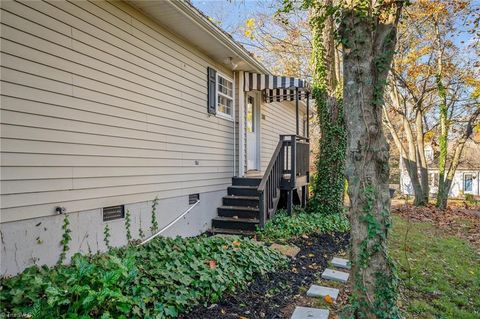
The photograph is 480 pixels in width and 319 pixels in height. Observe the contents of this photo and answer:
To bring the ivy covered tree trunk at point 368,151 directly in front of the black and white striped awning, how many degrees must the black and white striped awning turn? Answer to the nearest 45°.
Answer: approximately 45° to its right

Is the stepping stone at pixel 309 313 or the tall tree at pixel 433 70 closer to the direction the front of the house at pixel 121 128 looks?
the stepping stone

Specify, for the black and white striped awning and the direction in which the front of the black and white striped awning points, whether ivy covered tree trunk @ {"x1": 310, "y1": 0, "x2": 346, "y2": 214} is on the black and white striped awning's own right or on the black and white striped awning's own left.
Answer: on the black and white striped awning's own left

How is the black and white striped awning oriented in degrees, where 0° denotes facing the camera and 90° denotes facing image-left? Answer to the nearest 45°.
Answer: approximately 315°

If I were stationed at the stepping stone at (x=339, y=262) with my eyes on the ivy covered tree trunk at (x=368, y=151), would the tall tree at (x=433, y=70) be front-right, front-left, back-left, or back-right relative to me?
back-left

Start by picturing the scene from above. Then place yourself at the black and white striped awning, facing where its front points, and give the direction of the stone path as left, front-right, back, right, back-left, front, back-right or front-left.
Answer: front-right

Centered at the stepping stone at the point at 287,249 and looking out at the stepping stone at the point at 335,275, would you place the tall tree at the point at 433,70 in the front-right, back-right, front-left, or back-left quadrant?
back-left

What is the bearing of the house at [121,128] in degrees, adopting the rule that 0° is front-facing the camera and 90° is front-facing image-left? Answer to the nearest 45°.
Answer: approximately 315°

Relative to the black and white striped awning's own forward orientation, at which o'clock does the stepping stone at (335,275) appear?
The stepping stone is roughly at 1 o'clock from the black and white striped awning.

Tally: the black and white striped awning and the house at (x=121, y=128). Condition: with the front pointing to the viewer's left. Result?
0

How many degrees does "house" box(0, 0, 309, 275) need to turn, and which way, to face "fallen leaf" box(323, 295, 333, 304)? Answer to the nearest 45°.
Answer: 0° — it already faces it

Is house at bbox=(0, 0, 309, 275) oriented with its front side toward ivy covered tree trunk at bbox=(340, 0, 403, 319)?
yes

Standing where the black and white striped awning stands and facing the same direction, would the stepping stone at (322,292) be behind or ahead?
ahead
